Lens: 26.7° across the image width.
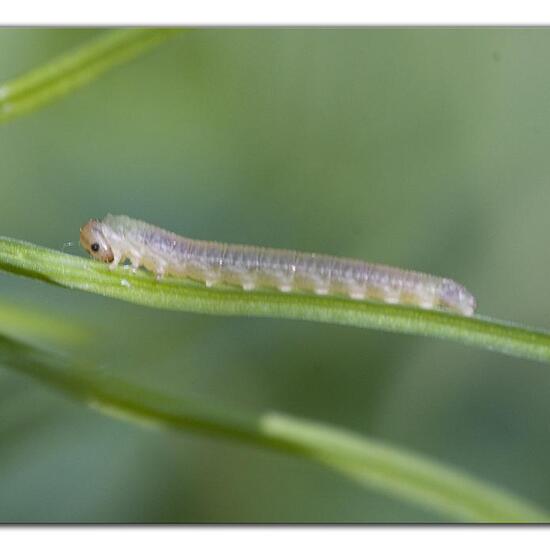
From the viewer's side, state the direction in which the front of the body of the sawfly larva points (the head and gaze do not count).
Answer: to the viewer's left
